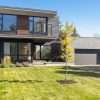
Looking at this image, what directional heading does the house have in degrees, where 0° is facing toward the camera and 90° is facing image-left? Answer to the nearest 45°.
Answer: approximately 0°

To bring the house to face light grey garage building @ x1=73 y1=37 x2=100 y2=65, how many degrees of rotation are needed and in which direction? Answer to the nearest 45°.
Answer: approximately 135° to its left
